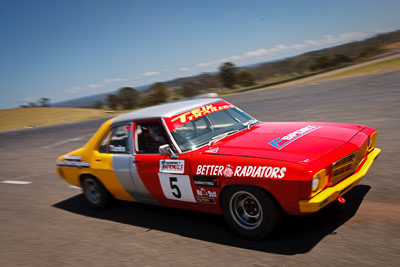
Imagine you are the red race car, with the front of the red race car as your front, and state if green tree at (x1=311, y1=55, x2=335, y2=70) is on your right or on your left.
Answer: on your left

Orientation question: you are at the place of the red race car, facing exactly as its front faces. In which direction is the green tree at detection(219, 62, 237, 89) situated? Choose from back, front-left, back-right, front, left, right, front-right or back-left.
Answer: back-left

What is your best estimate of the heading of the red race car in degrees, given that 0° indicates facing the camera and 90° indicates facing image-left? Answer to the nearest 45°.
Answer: approximately 315°

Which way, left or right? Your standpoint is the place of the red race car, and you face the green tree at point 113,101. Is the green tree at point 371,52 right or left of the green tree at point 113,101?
right

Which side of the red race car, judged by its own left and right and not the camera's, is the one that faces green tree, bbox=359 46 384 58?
left

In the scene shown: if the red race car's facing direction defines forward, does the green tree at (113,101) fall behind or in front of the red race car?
behind

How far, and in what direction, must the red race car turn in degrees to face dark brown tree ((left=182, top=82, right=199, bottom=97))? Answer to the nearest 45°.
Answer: approximately 135° to its left

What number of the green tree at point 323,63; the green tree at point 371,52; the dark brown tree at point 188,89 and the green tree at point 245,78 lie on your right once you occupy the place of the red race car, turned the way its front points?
0

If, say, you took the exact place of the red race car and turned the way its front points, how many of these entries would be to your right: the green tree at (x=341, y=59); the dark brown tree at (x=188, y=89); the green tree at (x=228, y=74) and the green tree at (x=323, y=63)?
0

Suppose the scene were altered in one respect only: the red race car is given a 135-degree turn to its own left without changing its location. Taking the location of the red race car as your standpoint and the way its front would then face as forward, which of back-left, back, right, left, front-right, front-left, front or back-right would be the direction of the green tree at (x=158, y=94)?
front

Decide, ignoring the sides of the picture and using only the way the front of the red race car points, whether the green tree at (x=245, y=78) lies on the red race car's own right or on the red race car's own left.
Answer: on the red race car's own left
